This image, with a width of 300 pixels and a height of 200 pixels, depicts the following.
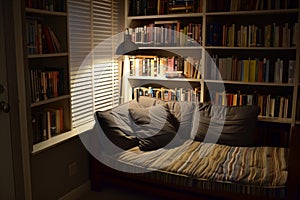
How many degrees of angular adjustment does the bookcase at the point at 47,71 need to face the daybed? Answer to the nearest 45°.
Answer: approximately 45° to its left

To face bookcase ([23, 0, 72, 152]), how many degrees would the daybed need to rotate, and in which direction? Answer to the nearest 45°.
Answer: approximately 90° to its right

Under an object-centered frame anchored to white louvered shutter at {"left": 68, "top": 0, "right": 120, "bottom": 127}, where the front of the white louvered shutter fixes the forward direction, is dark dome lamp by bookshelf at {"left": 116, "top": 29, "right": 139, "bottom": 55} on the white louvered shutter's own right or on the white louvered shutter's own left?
on the white louvered shutter's own left

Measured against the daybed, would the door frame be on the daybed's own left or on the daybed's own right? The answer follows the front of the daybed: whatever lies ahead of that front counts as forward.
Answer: on the daybed's own right

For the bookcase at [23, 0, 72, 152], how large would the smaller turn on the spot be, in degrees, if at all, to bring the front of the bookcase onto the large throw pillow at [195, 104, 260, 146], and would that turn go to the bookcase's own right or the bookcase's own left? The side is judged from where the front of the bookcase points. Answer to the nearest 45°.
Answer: approximately 45° to the bookcase's own left

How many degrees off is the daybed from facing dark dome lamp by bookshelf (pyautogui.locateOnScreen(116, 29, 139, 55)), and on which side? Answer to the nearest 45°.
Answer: approximately 135° to its right

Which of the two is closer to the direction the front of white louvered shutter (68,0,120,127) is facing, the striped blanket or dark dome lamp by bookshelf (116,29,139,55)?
the striped blanket

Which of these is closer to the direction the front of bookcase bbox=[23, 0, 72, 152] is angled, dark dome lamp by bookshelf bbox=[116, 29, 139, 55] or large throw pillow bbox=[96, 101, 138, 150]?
the large throw pillow

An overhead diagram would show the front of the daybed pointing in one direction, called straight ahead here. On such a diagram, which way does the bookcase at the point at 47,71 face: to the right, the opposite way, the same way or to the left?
to the left

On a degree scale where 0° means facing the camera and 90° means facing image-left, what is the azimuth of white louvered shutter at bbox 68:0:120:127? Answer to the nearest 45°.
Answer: approximately 315°

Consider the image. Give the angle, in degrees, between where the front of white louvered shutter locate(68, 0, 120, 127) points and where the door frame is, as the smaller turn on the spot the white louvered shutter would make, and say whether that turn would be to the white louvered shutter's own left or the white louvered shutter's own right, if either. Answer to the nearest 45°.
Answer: approximately 90° to the white louvered shutter's own right

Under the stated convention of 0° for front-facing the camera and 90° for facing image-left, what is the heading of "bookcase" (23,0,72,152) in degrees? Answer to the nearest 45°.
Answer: approximately 315°

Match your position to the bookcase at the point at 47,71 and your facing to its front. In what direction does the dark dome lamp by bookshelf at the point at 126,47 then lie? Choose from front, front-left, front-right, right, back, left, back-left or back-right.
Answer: left

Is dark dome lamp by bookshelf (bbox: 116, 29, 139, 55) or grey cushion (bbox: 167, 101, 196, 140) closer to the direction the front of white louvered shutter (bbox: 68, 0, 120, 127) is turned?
the grey cushion
